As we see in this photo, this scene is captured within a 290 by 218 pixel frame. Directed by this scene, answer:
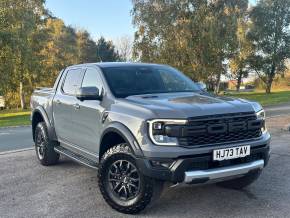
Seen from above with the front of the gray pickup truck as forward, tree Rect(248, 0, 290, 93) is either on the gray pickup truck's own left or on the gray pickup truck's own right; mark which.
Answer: on the gray pickup truck's own left

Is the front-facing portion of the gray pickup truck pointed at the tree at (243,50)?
no

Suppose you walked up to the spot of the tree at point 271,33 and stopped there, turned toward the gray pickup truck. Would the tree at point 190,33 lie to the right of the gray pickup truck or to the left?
right

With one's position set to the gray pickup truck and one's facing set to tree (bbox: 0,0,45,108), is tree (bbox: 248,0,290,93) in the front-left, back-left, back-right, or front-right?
front-right

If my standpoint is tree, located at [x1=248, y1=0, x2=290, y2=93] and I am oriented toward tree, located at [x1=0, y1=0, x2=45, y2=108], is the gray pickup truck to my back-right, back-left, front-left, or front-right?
front-left

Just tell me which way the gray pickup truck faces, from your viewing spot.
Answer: facing the viewer and to the right of the viewer

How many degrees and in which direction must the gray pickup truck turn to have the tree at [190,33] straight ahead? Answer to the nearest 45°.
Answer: approximately 135° to its left

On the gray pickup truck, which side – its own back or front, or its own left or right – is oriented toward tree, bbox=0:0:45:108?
back

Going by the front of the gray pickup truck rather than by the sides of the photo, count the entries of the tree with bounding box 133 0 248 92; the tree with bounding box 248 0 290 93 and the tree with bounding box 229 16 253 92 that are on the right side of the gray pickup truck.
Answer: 0
